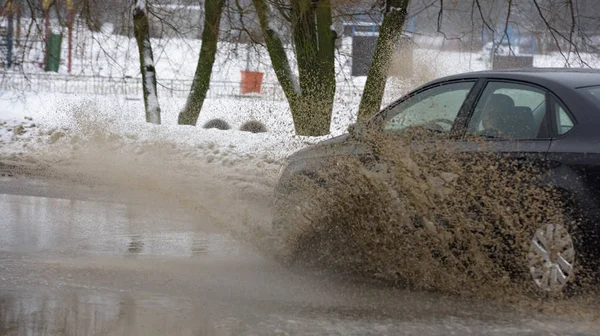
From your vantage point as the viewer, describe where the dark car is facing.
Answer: facing away from the viewer and to the left of the viewer
